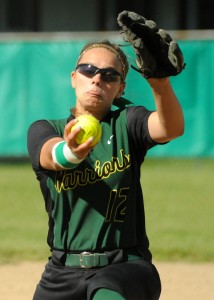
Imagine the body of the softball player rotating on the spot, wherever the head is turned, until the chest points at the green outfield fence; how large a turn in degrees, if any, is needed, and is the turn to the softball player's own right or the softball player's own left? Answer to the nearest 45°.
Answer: approximately 180°

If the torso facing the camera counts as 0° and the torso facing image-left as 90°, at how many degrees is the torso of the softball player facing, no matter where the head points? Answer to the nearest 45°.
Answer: approximately 0°
